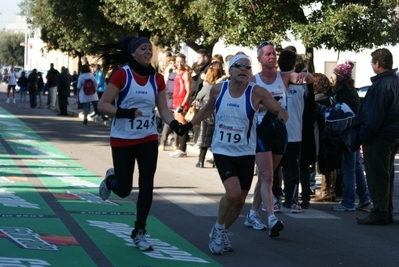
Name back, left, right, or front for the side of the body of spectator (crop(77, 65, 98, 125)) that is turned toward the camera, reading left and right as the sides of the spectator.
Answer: back

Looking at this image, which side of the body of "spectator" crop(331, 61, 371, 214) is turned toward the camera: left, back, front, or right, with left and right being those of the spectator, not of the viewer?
left

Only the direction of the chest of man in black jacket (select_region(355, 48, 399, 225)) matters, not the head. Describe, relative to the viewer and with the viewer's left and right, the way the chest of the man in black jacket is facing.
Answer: facing to the left of the viewer

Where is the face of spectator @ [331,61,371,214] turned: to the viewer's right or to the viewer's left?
to the viewer's left

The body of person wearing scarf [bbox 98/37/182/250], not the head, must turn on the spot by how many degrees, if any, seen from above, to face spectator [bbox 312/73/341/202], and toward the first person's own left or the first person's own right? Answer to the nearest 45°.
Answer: approximately 90° to the first person's own left
